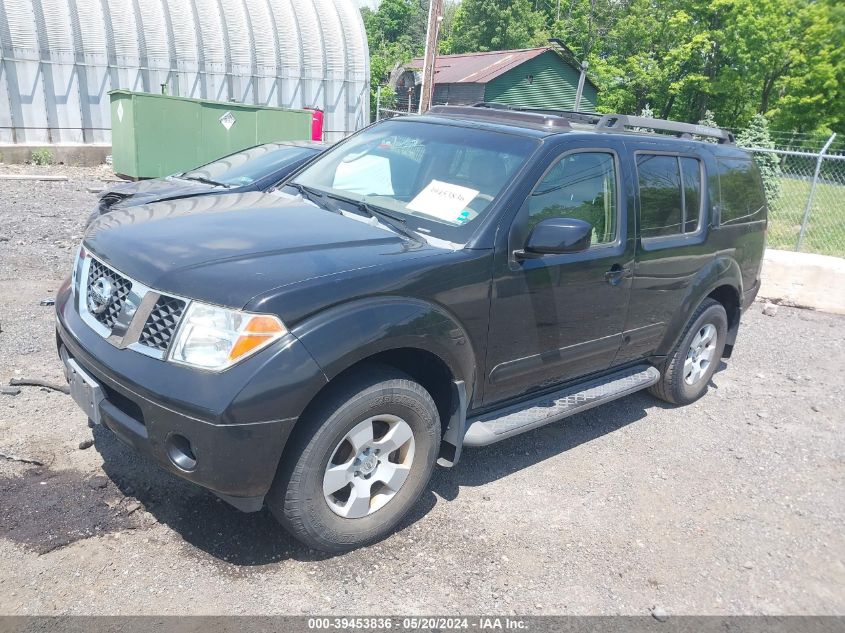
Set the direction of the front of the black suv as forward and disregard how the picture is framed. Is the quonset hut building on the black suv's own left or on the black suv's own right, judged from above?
on the black suv's own right

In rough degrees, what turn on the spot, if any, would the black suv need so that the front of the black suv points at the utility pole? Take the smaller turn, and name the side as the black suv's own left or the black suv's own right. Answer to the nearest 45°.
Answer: approximately 135° to the black suv's own right

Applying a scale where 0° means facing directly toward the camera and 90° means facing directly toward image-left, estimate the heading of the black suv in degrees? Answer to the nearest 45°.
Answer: approximately 45°

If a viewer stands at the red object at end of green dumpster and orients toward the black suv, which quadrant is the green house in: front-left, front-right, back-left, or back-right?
back-left

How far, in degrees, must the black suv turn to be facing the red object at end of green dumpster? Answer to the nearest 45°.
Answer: approximately 135° to its right

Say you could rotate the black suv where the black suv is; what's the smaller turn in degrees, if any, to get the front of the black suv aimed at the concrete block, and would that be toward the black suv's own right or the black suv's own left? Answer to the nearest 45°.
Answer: approximately 180°

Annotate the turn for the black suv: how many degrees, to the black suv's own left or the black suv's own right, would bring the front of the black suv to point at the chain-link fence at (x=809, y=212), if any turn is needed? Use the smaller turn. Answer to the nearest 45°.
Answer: approximately 180°

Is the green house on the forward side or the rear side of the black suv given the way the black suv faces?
on the rear side

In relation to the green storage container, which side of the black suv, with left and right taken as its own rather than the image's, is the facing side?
right

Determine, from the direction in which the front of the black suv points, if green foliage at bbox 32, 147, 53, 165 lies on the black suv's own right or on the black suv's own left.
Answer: on the black suv's own right
